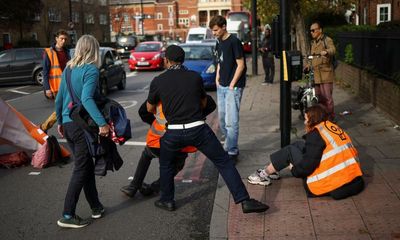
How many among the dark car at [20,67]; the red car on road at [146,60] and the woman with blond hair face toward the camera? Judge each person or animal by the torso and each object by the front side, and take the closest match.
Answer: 1

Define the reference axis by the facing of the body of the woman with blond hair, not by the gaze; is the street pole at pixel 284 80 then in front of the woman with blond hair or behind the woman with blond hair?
in front

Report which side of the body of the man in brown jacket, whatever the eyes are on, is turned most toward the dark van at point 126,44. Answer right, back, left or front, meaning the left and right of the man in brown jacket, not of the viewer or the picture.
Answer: right

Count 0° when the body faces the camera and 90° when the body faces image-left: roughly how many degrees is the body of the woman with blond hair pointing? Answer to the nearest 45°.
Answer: approximately 225°

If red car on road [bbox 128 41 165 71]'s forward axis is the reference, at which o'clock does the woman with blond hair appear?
The woman with blond hair is roughly at 12 o'clock from the red car on road.

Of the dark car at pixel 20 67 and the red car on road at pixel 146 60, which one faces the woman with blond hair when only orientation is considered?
the red car on road

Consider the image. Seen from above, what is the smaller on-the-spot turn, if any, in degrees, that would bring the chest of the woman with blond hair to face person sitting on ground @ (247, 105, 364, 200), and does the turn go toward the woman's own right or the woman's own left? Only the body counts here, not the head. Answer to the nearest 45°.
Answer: approximately 45° to the woman's own right

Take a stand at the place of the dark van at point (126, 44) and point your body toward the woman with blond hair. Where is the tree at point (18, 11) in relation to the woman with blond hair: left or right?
right

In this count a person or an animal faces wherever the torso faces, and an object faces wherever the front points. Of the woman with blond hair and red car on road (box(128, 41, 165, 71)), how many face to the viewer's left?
0

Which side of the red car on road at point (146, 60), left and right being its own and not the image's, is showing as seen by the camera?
front

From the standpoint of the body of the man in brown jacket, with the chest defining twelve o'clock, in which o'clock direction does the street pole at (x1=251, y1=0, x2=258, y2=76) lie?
The street pole is roughly at 4 o'clock from the man in brown jacket.
